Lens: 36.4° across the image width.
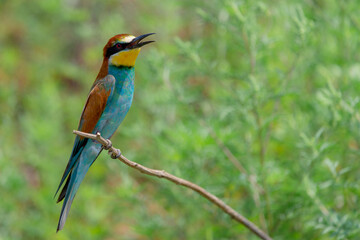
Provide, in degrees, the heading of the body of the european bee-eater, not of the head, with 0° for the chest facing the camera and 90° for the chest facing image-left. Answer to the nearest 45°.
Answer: approximately 270°
